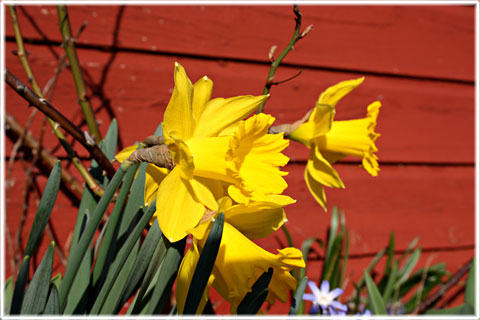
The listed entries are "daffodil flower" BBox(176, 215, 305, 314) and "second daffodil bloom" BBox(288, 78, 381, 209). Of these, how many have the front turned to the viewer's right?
2

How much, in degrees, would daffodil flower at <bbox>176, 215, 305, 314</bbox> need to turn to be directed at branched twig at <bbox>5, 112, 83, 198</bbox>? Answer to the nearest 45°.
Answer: approximately 135° to its left

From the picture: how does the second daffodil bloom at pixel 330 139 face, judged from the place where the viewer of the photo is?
facing to the right of the viewer

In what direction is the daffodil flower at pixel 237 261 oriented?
to the viewer's right
